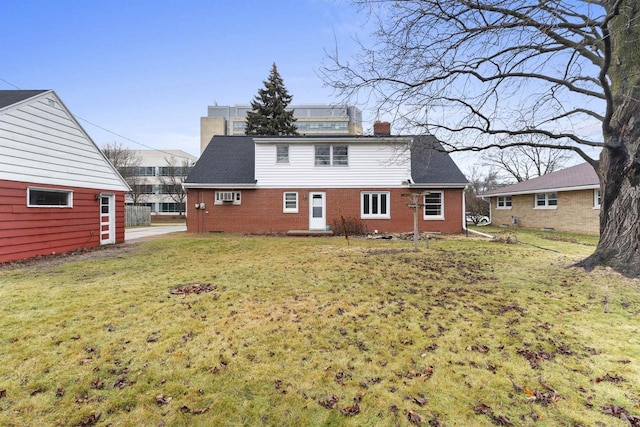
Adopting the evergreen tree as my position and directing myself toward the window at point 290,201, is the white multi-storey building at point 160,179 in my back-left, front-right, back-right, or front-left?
back-right

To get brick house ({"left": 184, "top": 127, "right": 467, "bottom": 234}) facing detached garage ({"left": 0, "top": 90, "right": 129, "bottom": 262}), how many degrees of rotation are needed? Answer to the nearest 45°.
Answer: approximately 135° to its left

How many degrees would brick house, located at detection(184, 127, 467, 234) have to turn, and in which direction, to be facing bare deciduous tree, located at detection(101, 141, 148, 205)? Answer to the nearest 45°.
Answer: approximately 45° to its left

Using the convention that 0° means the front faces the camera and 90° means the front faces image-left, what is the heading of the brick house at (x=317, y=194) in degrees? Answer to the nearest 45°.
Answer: approximately 180°
